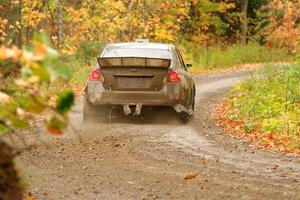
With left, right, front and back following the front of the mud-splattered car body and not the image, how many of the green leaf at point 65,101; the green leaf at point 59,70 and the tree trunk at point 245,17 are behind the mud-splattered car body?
2

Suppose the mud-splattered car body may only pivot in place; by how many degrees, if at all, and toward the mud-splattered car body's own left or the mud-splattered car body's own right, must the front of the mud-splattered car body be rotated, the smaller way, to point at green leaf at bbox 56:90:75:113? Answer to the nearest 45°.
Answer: approximately 180°

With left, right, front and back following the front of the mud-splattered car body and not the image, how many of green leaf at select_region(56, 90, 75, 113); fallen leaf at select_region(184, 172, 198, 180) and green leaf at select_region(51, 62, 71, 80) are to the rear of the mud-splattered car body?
3

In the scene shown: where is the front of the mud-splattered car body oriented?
away from the camera

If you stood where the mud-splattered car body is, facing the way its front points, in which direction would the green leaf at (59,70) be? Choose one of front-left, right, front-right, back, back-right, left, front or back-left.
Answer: back

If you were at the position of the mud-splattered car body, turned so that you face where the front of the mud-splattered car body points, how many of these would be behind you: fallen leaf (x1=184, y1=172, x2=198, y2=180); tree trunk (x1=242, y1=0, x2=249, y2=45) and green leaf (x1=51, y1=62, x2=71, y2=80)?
2

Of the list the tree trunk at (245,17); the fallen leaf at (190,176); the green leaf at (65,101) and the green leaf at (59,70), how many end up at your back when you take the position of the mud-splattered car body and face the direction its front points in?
3

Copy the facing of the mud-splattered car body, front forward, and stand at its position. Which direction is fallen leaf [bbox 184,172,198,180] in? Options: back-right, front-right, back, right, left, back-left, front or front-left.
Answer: back

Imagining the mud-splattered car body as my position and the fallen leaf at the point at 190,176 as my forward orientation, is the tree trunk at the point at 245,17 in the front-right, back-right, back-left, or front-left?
back-left

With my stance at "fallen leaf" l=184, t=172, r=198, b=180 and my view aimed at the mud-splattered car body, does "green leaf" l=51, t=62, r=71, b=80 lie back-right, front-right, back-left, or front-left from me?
back-left

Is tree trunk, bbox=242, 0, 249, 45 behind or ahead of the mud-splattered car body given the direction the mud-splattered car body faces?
ahead
